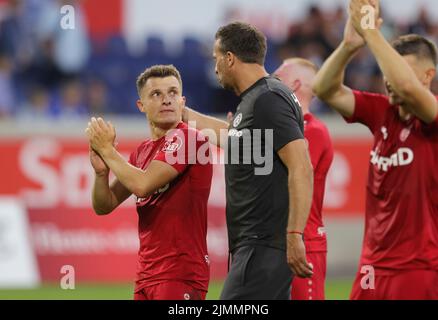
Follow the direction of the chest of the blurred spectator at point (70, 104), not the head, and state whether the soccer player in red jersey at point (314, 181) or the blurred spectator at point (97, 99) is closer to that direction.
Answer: the soccer player in red jersey

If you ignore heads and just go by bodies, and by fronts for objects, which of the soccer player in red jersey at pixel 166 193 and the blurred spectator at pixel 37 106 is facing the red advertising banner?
the blurred spectator

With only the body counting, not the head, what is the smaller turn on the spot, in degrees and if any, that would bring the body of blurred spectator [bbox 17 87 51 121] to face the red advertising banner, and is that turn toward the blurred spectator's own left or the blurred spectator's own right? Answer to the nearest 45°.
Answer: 0° — they already face it

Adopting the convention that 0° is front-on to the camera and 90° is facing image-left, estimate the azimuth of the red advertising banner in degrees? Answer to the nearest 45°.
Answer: approximately 0°

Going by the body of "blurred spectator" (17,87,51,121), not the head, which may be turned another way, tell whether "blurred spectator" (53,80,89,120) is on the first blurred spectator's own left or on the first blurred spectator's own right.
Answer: on the first blurred spectator's own left

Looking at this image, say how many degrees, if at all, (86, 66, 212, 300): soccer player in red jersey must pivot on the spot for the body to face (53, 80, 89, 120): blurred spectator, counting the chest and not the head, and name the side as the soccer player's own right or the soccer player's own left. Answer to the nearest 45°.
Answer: approximately 135° to the soccer player's own right

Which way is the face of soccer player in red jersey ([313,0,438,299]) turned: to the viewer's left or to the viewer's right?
to the viewer's left

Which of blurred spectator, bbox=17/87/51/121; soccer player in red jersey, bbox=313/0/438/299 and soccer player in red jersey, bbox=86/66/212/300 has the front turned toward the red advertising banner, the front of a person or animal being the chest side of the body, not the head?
the blurred spectator

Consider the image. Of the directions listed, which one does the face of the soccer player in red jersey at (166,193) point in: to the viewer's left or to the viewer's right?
to the viewer's right

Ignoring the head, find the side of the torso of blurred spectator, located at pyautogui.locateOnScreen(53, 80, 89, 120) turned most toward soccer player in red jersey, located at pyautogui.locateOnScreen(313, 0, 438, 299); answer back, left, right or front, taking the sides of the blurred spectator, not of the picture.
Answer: front

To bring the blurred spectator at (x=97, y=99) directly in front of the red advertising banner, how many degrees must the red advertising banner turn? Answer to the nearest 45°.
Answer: approximately 180°

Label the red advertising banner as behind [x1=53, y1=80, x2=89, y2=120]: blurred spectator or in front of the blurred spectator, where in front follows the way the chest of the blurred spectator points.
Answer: in front

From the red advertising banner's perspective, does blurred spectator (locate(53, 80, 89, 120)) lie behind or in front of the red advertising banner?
behind
